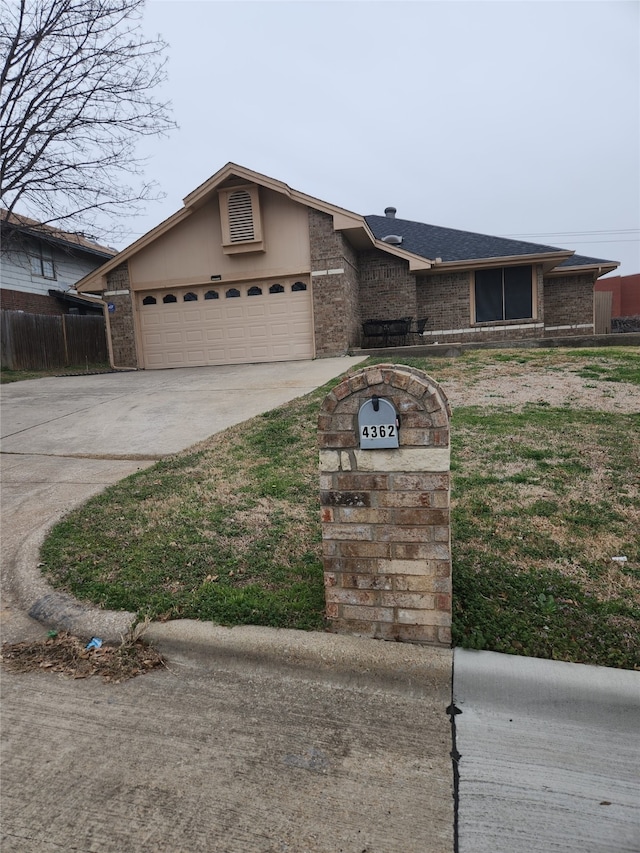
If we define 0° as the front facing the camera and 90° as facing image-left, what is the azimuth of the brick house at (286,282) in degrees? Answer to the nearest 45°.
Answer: approximately 0°

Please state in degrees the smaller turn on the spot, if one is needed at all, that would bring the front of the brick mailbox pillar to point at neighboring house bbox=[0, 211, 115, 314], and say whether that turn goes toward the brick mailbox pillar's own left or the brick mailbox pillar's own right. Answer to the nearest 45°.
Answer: approximately 135° to the brick mailbox pillar's own right

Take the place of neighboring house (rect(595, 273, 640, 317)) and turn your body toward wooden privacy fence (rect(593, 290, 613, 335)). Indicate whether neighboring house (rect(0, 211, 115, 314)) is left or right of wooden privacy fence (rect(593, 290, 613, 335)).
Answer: right

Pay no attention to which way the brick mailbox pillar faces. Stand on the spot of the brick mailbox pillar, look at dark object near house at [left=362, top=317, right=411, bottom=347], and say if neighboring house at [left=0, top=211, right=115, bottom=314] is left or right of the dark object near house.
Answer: left

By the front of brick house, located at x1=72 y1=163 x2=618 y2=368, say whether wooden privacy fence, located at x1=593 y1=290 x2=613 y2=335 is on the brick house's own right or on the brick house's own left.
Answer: on the brick house's own left

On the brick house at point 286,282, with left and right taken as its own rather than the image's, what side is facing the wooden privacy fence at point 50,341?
right

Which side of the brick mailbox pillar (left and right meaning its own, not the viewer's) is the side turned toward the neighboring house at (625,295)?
back

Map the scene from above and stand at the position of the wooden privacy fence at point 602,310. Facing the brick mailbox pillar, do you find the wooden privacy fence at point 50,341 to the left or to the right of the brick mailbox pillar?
right

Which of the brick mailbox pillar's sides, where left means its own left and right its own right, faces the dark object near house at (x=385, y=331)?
back

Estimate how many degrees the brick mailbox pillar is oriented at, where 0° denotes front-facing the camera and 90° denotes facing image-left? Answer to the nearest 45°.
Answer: approximately 0°

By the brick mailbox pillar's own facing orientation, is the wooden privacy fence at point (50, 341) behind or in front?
behind
